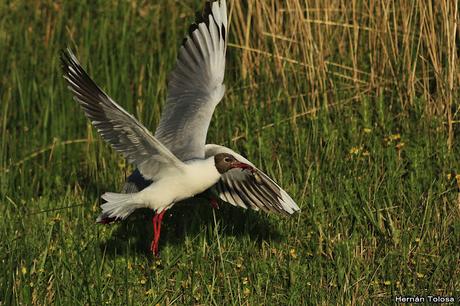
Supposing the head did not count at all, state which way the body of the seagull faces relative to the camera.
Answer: to the viewer's right
